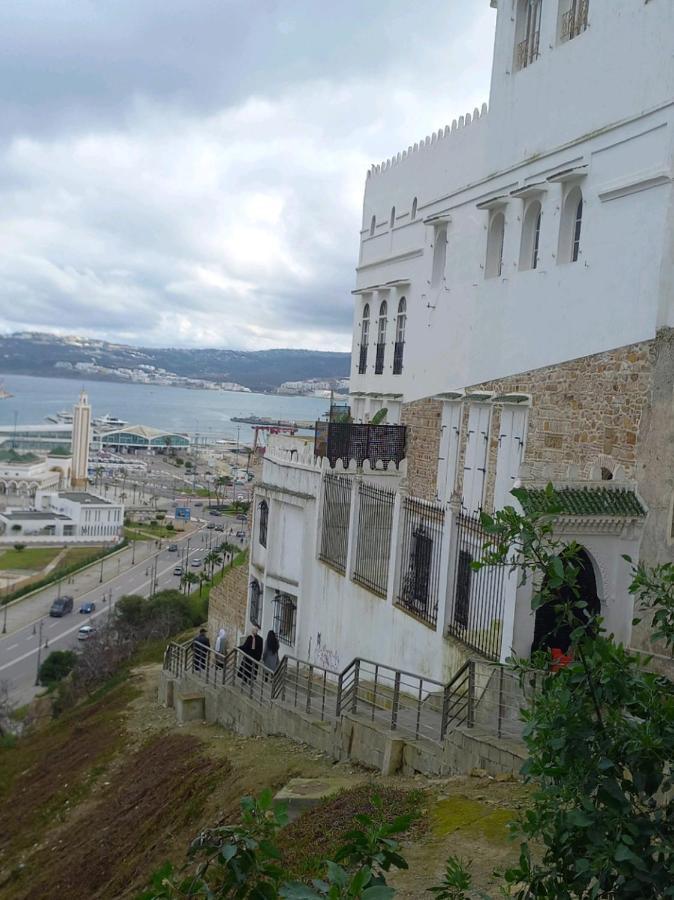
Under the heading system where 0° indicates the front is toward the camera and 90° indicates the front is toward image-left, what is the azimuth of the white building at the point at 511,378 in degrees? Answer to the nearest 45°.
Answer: approximately 45°
